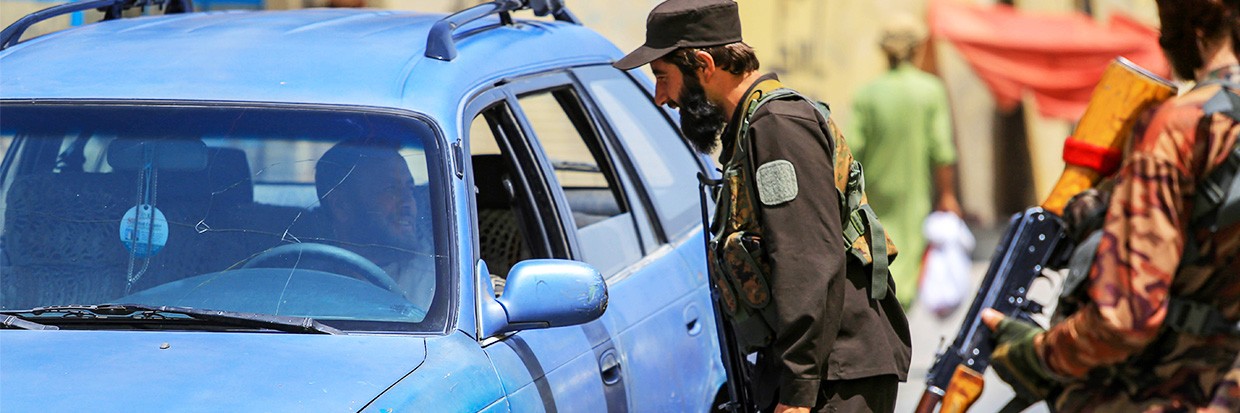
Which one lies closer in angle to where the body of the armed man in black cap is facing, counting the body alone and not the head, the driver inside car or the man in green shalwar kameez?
the driver inside car

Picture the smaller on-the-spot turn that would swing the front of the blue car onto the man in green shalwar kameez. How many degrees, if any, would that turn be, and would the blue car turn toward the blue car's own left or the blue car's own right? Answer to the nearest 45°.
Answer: approximately 180°

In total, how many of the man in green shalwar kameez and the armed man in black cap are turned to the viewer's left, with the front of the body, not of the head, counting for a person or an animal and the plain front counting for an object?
1

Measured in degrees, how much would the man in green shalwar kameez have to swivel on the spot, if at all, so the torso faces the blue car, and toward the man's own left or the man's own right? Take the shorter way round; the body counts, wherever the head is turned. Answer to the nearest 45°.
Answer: approximately 180°

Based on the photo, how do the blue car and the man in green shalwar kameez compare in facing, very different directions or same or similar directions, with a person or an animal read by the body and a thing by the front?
very different directions

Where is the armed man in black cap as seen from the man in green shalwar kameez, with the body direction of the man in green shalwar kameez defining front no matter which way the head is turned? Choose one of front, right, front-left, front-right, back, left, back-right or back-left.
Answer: back

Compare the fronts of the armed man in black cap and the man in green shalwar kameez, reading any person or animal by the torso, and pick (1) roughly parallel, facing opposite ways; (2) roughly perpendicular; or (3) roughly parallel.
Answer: roughly perpendicular

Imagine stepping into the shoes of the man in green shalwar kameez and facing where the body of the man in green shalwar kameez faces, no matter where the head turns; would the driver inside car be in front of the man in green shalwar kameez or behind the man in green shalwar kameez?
behind

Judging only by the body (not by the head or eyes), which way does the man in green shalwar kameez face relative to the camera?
away from the camera

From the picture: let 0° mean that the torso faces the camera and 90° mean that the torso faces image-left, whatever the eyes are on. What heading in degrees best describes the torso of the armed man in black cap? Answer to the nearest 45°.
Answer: approximately 90°

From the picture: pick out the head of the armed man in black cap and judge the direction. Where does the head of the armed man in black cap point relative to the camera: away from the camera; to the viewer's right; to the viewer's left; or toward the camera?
to the viewer's left
